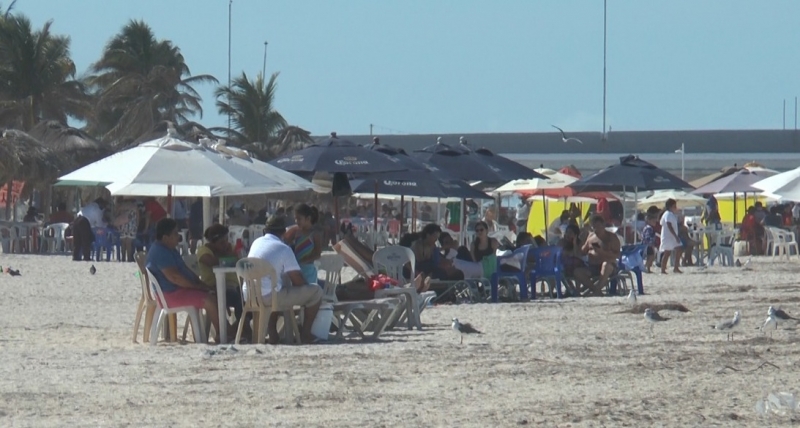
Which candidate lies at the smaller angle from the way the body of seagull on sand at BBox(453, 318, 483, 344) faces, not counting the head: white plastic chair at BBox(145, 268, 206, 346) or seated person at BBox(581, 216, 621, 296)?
the white plastic chair

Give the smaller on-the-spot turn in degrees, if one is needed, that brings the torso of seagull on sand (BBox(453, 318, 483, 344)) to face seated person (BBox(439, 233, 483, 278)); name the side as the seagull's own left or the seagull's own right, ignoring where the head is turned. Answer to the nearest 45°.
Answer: approximately 90° to the seagull's own right

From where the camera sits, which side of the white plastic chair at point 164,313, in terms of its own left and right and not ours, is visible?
right

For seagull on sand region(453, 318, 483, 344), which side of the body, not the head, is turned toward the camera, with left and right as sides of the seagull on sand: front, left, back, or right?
left

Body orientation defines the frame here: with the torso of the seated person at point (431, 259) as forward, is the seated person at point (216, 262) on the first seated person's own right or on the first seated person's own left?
on the first seated person's own right

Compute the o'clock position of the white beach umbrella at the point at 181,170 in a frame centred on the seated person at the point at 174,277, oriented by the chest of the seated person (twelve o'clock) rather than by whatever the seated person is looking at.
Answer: The white beach umbrella is roughly at 9 o'clock from the seated person.

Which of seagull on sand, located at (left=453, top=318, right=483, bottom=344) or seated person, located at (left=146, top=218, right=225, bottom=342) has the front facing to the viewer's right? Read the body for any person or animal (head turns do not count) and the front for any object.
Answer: the seated person

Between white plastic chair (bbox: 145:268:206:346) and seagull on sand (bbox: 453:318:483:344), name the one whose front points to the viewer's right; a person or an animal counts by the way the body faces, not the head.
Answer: the white plastic chair

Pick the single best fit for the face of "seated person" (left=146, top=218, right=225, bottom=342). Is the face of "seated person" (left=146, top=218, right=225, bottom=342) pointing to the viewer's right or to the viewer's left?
to the viewer's right
